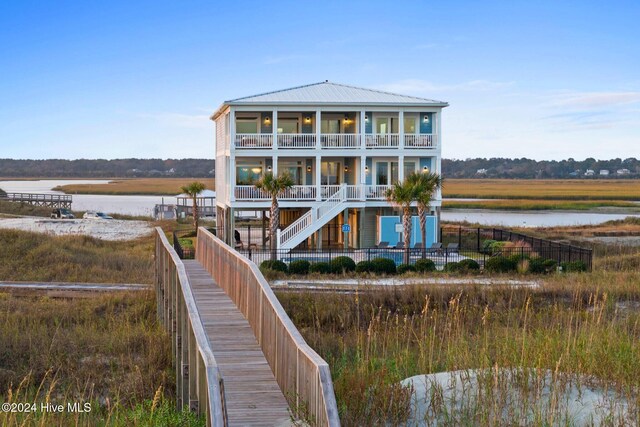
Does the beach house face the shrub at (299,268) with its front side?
yes

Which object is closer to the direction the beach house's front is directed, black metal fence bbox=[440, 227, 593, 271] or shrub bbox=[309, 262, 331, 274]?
the shrub

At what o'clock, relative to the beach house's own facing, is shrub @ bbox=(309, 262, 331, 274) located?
The shrub is roughly at 12 o'clock from the beach house.

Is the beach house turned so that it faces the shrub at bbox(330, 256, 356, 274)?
yes

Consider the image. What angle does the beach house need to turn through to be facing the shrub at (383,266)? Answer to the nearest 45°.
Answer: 0° — it already faces it

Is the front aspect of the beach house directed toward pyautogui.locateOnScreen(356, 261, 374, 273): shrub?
yes

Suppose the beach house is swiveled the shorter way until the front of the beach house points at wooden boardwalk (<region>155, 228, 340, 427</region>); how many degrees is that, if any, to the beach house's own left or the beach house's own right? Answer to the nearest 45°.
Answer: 0° — it already faces it

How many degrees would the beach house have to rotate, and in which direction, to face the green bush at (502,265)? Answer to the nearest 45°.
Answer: approximately 45° to its left

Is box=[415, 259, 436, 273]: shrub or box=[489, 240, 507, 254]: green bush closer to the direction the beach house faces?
the shrub

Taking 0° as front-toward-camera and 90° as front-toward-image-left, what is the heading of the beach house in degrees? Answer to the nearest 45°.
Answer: approximately 0°
